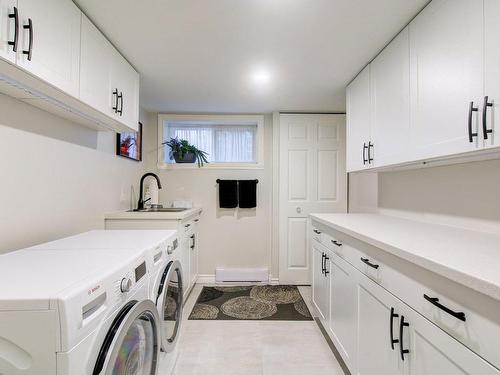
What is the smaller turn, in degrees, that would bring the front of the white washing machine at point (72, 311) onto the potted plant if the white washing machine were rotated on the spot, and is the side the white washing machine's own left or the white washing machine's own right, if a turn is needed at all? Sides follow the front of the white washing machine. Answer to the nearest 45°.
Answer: approximately 90° to the white washing machine's own left

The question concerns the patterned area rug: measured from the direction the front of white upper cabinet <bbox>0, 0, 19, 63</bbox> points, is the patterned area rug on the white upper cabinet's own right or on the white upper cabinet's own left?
on the white upper cabinet's own left

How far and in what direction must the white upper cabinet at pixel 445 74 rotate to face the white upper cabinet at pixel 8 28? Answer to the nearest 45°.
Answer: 0° — it already faces it

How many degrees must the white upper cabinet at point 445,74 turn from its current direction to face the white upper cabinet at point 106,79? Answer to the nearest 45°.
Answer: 0° — it already faces it

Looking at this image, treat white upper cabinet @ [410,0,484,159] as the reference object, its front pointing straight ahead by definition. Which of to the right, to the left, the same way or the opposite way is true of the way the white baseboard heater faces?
to the left

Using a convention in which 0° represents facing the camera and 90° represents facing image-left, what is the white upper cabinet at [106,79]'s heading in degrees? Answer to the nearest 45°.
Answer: approximately 315°

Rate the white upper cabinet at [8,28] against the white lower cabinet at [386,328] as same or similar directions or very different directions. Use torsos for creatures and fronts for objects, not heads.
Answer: very different directions

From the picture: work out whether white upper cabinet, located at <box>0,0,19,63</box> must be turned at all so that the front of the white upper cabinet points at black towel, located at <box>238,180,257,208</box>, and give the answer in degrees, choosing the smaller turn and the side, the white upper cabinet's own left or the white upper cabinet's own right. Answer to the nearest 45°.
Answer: approximately 90° to the white upper cabinet's own left

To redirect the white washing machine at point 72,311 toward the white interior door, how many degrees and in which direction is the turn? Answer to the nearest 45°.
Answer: approximately 90° to its left

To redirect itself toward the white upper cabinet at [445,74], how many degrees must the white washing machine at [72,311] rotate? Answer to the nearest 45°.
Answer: approximately 45° to its left

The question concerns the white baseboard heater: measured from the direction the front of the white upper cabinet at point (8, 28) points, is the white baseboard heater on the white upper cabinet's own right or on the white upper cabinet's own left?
on the white upper cabinet's own left

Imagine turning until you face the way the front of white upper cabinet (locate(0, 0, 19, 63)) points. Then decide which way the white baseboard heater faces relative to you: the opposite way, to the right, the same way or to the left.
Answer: to the right

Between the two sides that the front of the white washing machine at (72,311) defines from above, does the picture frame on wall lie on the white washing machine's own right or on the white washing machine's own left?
on the white washing machine's own left

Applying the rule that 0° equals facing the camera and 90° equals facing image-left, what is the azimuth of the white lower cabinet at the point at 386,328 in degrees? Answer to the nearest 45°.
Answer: approximately 45°

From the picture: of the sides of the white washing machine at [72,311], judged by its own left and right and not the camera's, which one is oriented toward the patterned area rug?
left
